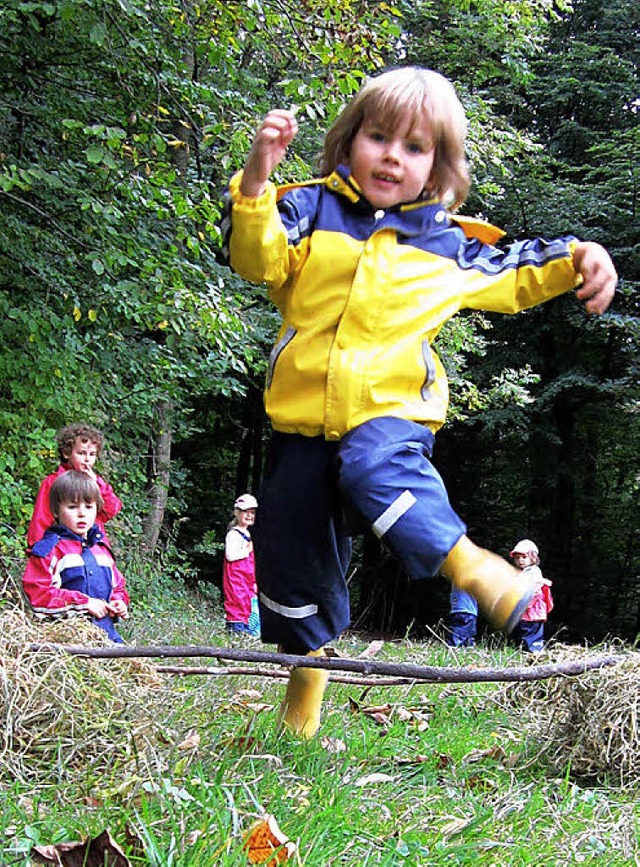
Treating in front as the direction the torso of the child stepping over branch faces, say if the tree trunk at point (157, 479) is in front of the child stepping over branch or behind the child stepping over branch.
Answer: behind

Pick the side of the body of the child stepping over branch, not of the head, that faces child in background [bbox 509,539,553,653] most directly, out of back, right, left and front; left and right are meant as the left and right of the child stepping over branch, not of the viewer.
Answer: back

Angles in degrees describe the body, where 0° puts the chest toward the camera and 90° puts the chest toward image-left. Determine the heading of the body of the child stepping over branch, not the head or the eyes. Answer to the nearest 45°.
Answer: approximately 0°

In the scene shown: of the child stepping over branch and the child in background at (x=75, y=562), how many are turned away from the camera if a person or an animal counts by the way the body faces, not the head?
0

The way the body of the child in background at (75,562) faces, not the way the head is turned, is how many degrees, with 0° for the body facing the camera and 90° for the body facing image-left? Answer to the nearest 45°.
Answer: approximately 315°

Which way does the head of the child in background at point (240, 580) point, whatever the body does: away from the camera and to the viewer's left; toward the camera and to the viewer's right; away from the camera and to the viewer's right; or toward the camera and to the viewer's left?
toward the camera and to the viewer's right

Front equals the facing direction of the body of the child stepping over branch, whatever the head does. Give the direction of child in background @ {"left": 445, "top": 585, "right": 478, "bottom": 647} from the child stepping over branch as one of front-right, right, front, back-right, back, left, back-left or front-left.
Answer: back

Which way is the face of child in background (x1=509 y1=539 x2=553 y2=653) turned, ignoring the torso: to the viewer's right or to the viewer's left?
to the viewer's left

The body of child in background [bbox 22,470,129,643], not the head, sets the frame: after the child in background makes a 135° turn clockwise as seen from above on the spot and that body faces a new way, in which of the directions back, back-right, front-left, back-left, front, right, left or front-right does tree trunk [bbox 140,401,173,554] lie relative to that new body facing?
right
